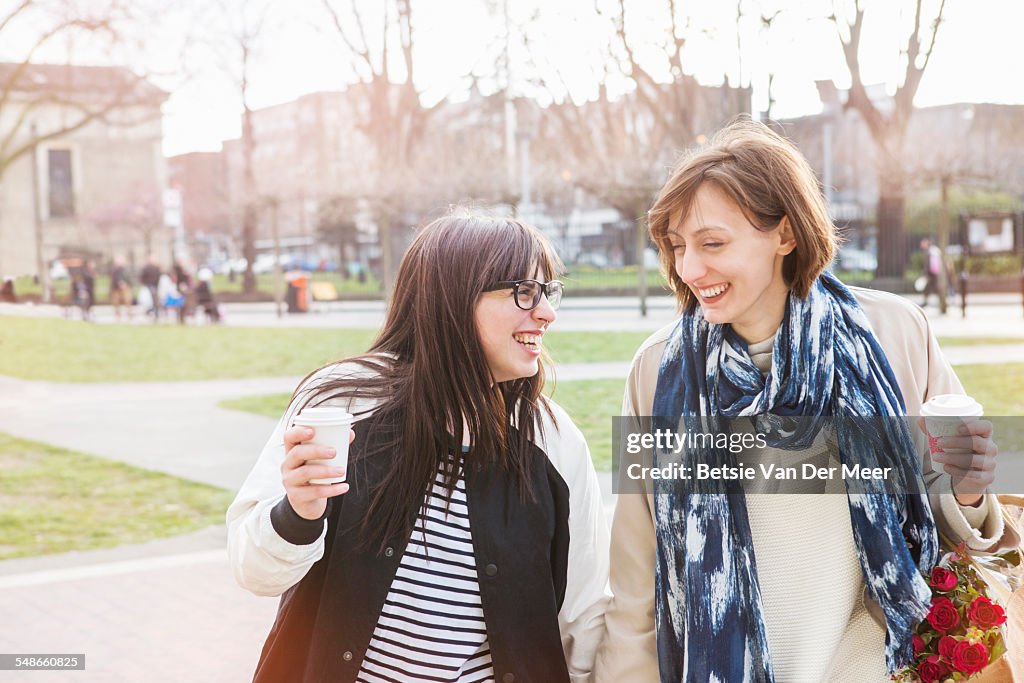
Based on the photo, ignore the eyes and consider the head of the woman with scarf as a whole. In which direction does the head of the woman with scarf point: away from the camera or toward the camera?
toward the camera

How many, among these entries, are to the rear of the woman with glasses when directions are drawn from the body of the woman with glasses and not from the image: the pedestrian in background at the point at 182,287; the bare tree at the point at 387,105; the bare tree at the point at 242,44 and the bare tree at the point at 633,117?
4

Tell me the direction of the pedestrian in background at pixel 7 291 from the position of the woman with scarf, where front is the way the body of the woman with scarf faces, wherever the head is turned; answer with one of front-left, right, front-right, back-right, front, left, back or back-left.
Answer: back-right

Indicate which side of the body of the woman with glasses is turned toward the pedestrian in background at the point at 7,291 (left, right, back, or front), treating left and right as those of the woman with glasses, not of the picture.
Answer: back

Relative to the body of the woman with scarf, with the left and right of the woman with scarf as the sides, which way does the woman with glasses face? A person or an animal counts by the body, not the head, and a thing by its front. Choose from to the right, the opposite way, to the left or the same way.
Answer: the same way

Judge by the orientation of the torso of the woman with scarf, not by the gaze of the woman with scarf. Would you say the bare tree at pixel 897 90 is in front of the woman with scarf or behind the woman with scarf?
behind

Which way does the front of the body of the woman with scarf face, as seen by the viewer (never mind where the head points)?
toward the camera

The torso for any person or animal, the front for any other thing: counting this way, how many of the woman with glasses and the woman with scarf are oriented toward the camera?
2

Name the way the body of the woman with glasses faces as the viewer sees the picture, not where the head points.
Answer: toward the camera

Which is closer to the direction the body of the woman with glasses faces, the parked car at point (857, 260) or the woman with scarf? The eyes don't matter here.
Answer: the woman with scarf

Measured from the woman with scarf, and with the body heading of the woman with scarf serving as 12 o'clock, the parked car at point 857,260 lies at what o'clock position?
The parked car is roughly at 6 o'clock from the woman with scarf.

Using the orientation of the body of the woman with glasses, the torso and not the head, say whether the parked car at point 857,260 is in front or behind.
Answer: behind

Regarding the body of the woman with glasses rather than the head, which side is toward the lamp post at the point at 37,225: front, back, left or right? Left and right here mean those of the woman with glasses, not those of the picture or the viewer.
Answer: back

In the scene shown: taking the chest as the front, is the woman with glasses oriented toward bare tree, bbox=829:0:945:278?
no

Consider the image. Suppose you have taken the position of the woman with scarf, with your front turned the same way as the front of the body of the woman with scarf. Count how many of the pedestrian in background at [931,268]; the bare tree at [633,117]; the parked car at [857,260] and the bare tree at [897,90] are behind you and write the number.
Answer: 4

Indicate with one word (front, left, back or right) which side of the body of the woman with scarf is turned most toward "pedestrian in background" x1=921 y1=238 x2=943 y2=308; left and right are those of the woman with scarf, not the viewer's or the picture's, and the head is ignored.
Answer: back
